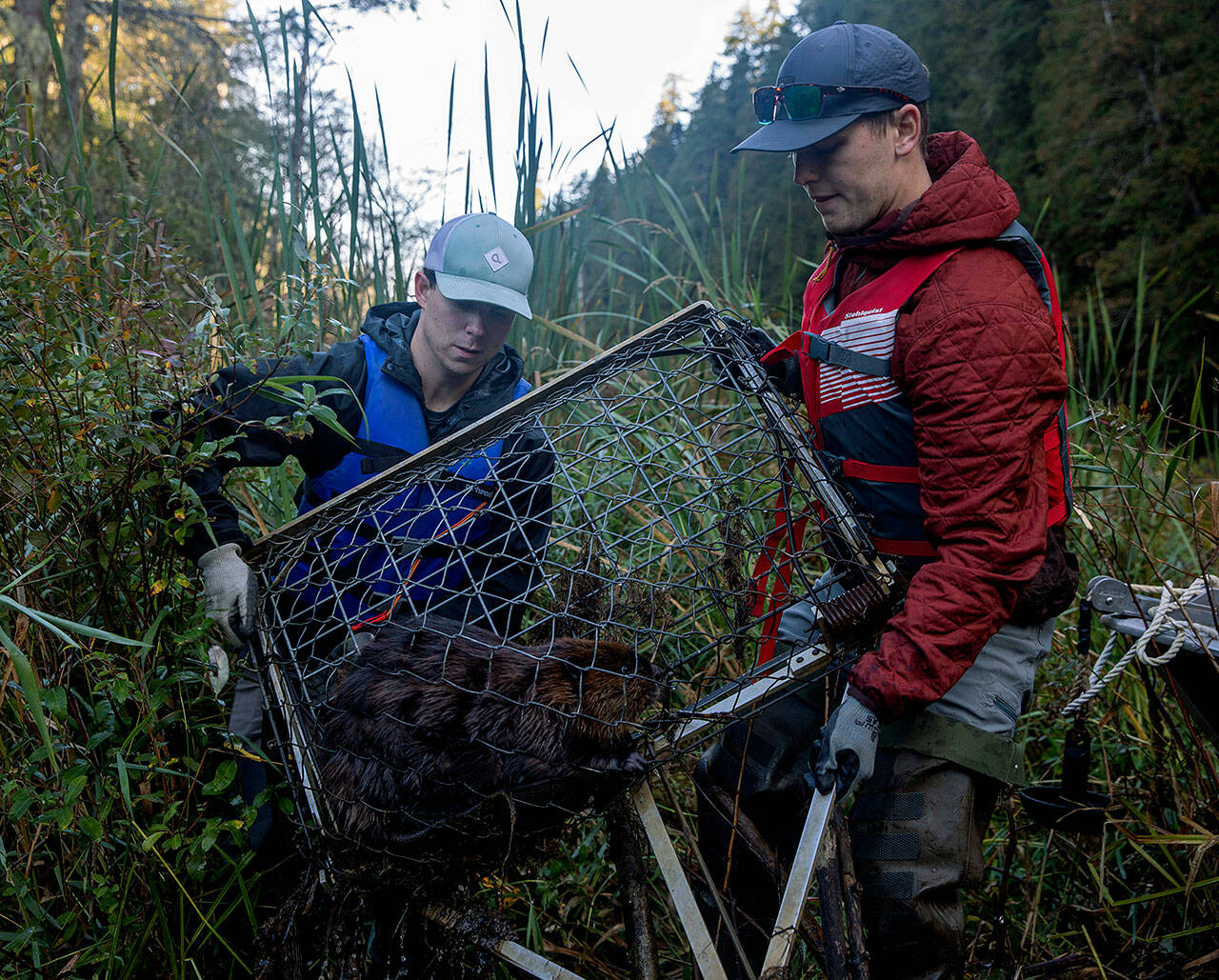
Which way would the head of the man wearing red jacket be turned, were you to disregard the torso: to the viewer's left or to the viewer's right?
to the viewer's left

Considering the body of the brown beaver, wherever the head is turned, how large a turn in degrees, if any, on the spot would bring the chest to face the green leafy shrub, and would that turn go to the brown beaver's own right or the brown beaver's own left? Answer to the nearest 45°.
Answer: approximately 135° to the brown beaver's own left

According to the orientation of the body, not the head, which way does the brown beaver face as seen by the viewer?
to the viewer's right

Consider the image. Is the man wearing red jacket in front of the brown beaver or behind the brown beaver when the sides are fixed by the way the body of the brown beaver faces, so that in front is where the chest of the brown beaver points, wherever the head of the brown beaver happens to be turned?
in front

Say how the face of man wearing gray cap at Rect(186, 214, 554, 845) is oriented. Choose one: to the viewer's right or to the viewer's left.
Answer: to the viewer's right

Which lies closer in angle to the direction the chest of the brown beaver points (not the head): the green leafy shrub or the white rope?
the white rope
